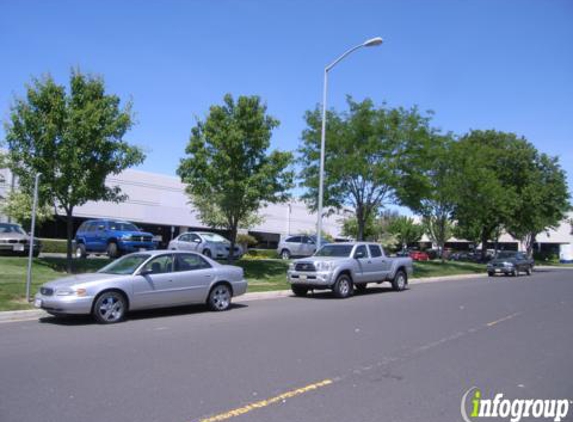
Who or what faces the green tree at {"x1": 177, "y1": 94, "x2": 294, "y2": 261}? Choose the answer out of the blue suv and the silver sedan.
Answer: the blue suv

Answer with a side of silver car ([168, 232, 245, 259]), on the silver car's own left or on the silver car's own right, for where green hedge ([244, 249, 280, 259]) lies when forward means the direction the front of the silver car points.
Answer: on the silver car's own left

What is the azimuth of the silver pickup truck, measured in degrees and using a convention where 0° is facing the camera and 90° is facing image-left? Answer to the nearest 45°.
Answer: approximately 45°

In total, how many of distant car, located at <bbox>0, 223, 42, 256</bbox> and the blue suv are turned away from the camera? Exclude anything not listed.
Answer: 0
